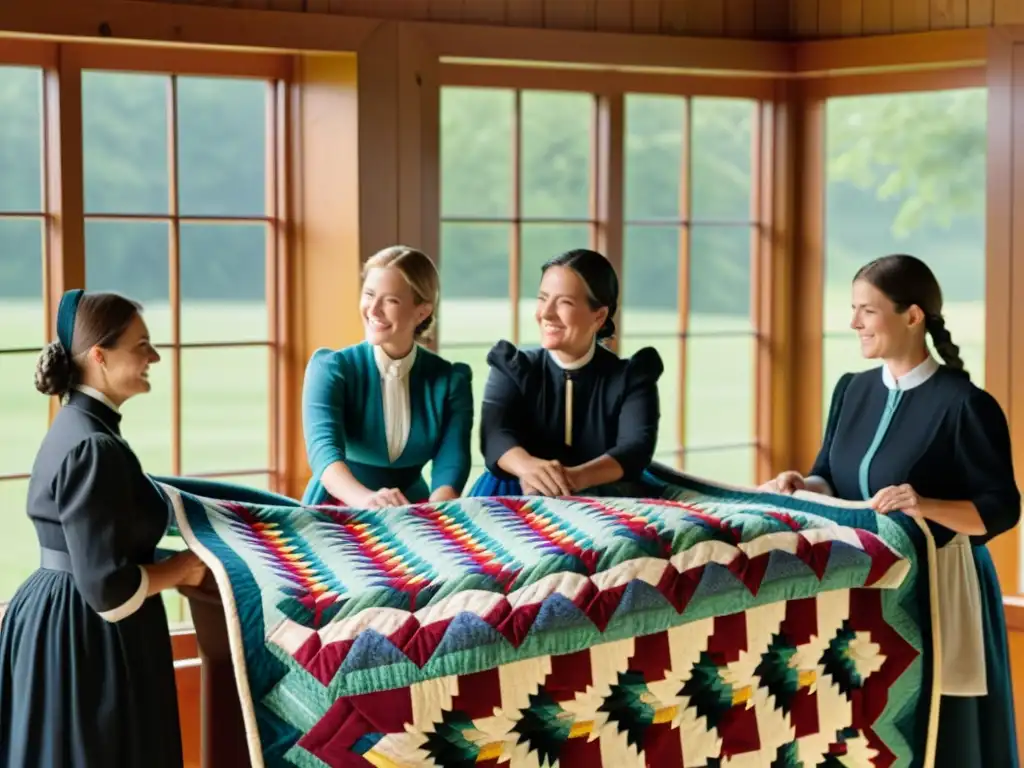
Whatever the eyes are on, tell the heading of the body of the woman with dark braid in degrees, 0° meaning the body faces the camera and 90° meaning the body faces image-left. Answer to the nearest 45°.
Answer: approximately 45°

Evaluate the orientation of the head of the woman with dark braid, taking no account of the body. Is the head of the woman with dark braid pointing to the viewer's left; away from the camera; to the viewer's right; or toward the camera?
to the viewer's left

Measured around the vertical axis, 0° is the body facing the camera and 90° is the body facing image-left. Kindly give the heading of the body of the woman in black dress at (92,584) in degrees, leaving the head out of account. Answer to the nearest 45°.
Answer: approximately 270°

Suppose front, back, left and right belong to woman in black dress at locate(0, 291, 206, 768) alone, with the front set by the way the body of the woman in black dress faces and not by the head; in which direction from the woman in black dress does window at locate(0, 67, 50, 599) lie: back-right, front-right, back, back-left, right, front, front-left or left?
left

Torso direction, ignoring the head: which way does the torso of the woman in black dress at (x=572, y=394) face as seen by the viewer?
toward the camera

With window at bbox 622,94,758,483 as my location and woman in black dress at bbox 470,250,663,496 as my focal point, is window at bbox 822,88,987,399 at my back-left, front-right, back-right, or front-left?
back-left

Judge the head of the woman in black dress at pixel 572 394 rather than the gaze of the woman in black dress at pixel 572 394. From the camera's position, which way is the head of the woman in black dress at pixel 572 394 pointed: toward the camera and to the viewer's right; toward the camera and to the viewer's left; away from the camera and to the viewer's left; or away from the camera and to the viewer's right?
toward the camera and to the viewer's left

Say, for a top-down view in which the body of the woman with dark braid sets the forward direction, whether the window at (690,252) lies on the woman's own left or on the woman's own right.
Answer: on the woman's own right

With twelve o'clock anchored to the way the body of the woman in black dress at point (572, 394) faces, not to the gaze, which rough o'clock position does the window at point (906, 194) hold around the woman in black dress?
The window is roughly at 7 o'clock from the woman in black dress.

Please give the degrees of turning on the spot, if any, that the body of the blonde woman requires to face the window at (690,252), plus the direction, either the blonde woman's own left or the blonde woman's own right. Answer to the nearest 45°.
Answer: approximately 135° to the blonde woman's own left

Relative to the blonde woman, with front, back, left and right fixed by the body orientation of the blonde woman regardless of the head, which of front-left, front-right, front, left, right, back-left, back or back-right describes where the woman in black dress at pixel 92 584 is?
front-right

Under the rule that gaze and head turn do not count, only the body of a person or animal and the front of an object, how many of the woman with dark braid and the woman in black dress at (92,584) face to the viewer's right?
1

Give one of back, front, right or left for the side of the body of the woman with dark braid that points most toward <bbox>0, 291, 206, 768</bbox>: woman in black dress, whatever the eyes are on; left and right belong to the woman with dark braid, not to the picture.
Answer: front

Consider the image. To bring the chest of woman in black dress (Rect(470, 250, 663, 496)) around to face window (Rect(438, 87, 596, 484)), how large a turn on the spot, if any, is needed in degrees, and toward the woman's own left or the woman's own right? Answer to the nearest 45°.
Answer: approximately 180°

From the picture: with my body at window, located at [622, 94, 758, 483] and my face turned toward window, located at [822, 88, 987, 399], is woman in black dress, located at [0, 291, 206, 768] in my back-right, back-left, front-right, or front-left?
back-right
